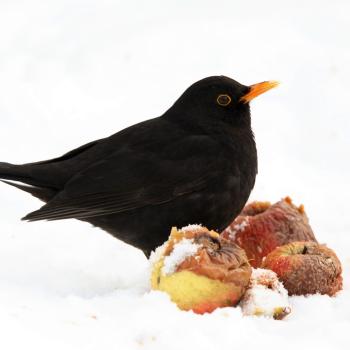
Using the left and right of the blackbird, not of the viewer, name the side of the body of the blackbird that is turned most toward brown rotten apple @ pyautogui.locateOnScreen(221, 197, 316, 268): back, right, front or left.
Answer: front

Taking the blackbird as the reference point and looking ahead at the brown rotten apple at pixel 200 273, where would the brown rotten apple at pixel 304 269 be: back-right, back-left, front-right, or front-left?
front-left

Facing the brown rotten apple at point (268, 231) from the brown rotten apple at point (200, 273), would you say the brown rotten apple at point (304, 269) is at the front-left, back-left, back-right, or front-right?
front-right

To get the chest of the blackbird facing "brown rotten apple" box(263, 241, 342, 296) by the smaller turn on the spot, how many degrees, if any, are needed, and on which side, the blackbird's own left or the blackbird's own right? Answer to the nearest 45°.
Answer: approximately 45° to the blackbird's own right

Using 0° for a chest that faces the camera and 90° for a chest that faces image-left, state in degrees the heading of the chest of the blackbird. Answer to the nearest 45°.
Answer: approximately 270°
